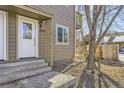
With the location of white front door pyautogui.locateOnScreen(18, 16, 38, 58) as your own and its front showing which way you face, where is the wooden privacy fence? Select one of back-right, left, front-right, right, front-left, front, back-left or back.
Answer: left

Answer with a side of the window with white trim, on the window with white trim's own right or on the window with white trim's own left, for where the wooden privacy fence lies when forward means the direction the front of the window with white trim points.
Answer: on the window with white trim's own left

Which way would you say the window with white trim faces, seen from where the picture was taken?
facing the viewer and to the right of the viewer

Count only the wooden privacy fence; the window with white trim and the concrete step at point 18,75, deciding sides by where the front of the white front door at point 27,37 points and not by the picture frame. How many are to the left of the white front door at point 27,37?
2

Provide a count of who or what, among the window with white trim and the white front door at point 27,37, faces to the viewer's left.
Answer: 0

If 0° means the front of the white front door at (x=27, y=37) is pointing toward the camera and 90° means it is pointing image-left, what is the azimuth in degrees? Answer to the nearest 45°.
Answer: approximately 315°

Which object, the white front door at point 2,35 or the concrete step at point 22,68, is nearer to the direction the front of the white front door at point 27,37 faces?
the concrete step
